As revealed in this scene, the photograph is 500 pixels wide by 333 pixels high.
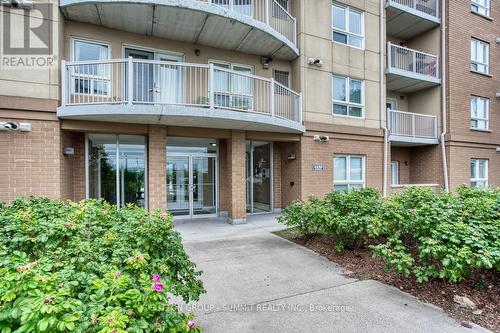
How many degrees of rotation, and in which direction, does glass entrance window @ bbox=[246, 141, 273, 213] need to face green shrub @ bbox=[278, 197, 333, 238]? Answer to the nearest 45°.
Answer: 0° — it already faces it

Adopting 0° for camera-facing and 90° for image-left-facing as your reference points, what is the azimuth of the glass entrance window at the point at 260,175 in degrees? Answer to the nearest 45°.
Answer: approximately 0°

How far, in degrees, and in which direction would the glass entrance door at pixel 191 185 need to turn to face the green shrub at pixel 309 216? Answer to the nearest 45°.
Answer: approximately 45° to its left

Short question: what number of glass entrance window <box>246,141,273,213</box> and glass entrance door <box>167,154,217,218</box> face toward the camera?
2
